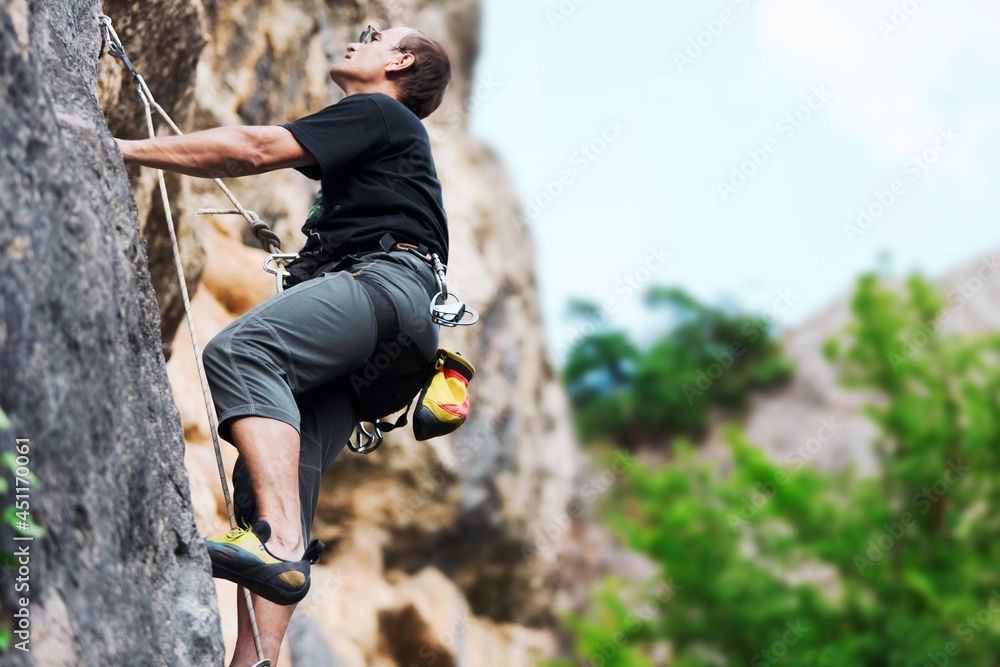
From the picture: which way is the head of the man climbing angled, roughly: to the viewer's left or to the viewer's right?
to the viewer's left

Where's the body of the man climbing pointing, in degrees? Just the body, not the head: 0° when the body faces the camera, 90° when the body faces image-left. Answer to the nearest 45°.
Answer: approximately 90°
